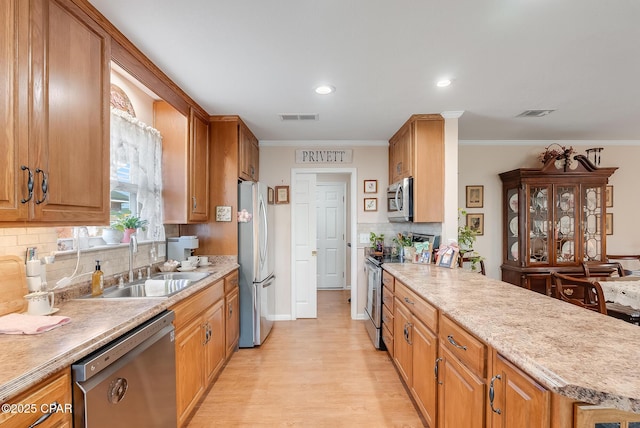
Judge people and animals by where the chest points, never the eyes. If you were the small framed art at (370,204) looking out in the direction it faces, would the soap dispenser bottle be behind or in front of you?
in front

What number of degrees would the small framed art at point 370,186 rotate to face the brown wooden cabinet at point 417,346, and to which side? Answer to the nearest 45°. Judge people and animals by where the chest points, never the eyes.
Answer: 0° — it already faces it

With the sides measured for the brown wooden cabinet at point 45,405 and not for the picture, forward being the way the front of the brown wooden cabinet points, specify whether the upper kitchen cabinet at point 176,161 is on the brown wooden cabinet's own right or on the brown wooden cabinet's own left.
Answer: on the brown wooden cabinet's own left

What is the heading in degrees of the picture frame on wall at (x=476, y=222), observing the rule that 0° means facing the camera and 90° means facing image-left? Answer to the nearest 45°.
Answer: approximately 0°

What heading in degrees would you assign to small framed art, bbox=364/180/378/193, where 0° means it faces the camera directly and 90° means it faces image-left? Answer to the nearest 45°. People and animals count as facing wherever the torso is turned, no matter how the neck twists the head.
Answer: approximately 0°

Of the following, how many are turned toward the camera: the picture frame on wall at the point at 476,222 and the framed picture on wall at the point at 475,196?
2

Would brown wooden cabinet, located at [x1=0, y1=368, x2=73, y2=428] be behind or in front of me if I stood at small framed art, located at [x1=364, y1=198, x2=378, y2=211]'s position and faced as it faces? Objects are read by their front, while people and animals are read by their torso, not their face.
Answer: in front
